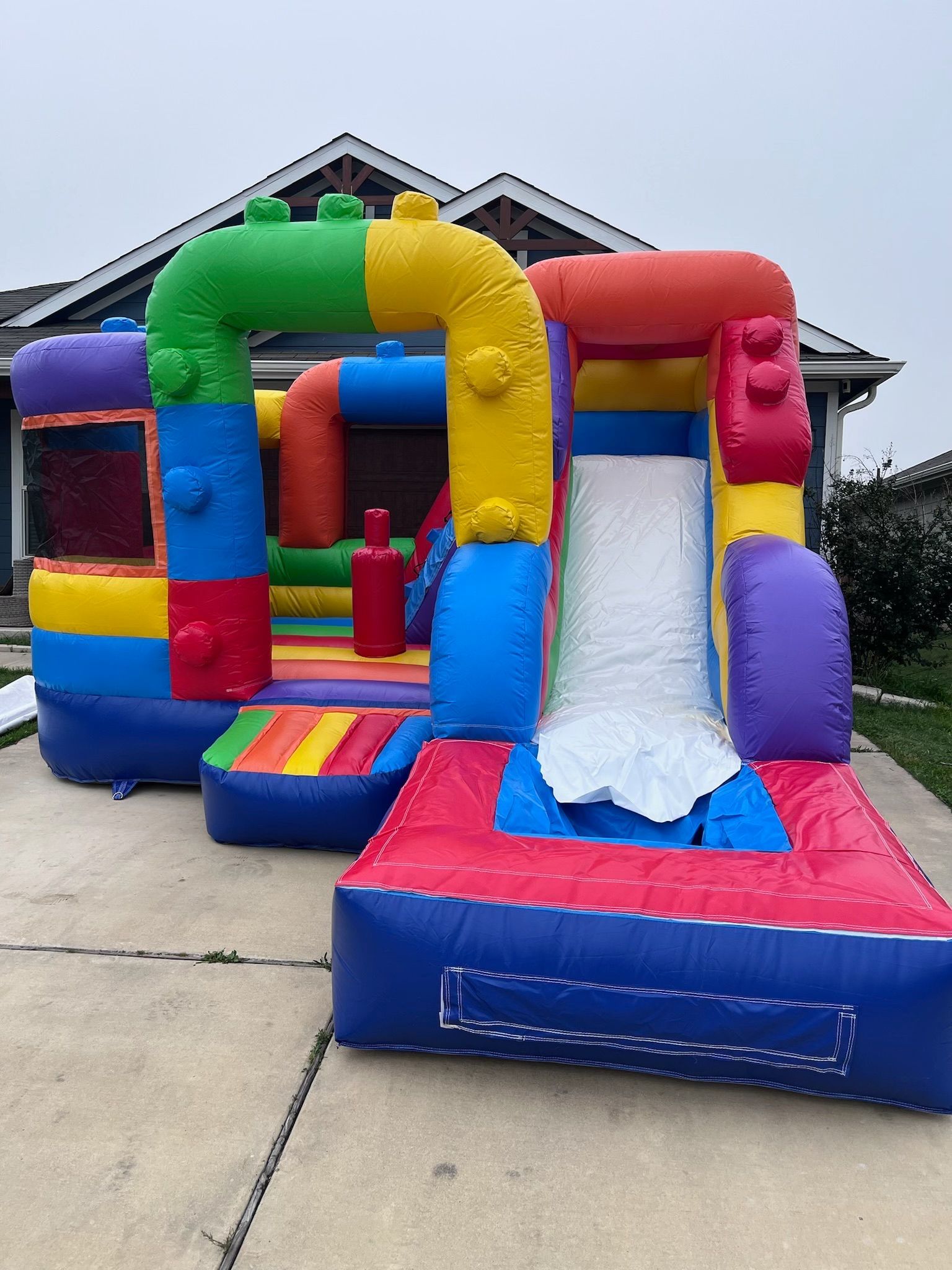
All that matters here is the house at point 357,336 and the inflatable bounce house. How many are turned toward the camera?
2

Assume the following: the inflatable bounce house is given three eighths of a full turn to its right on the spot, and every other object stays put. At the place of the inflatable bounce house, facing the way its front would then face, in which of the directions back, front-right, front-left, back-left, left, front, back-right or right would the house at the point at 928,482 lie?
right

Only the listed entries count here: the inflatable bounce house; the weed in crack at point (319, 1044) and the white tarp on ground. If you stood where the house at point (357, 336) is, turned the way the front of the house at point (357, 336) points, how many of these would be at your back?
0

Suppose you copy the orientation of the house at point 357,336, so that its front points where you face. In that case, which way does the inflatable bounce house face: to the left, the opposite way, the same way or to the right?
the same way

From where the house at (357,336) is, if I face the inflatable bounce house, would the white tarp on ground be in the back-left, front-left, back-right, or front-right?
front-right

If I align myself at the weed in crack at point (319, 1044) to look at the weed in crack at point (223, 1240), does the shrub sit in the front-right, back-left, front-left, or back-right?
back-left

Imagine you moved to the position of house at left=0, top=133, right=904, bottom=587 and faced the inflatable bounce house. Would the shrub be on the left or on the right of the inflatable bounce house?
left

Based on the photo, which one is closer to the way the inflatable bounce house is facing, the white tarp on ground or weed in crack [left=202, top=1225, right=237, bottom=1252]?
the weed in crack

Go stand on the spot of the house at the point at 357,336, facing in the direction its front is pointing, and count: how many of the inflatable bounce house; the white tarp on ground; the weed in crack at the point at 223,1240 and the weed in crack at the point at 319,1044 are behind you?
0

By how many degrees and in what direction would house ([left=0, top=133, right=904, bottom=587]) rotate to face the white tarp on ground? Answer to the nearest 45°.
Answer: approximately 45° to its right

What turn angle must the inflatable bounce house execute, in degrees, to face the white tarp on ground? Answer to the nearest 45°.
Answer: approximately 135° to its right

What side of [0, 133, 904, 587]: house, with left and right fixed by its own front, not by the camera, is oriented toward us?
front

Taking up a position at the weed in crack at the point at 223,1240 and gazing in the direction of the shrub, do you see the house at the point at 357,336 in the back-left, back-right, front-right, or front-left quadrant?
front-left

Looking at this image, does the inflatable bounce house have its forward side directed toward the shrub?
no

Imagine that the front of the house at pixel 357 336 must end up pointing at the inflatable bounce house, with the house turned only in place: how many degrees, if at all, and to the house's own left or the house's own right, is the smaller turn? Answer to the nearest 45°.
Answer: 0° — it already faces it

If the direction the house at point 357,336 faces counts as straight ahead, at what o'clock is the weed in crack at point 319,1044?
The weed in crack is roughly at 12 o'clock from the house.

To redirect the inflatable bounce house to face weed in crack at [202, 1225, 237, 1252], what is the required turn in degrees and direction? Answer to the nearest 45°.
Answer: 0° — it already faces it

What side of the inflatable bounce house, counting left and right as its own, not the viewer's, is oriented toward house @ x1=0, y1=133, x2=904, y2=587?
back

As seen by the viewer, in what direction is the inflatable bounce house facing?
toward the camera
